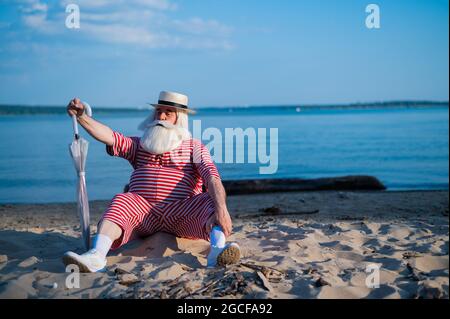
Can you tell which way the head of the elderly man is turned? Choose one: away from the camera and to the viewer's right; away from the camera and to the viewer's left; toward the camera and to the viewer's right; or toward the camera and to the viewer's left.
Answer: toward the camera and to the viewer's left

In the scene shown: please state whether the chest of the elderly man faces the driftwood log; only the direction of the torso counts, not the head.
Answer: no

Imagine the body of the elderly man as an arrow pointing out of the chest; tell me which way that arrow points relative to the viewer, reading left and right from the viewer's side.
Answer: facing the viewer
